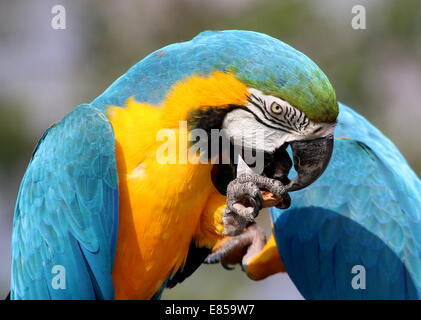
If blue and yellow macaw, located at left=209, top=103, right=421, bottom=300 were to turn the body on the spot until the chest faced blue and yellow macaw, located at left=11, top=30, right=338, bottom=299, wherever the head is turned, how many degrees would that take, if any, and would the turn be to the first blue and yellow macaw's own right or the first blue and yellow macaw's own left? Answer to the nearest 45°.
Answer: approximately 45° to the first blue and yellow macaw's own left

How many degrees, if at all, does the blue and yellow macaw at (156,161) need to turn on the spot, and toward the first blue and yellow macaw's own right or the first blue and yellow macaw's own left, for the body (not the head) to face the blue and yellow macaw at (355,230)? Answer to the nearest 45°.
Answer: approximately 45° to the first blue and yellow macaw's own left

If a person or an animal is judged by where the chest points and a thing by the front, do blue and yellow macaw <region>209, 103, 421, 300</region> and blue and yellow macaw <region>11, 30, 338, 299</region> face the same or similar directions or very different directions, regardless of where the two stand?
very different directions
